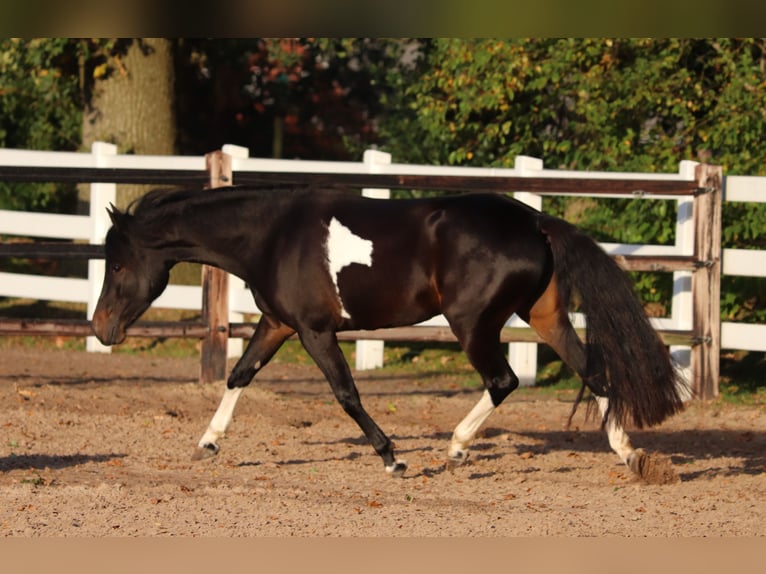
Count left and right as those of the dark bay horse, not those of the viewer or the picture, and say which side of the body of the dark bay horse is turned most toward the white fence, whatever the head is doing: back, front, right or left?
right

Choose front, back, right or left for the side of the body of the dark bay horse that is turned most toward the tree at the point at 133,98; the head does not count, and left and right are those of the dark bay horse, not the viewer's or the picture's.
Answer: right

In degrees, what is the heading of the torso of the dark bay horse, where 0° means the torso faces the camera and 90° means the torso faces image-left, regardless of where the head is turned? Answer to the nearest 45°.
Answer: approximately 90°
